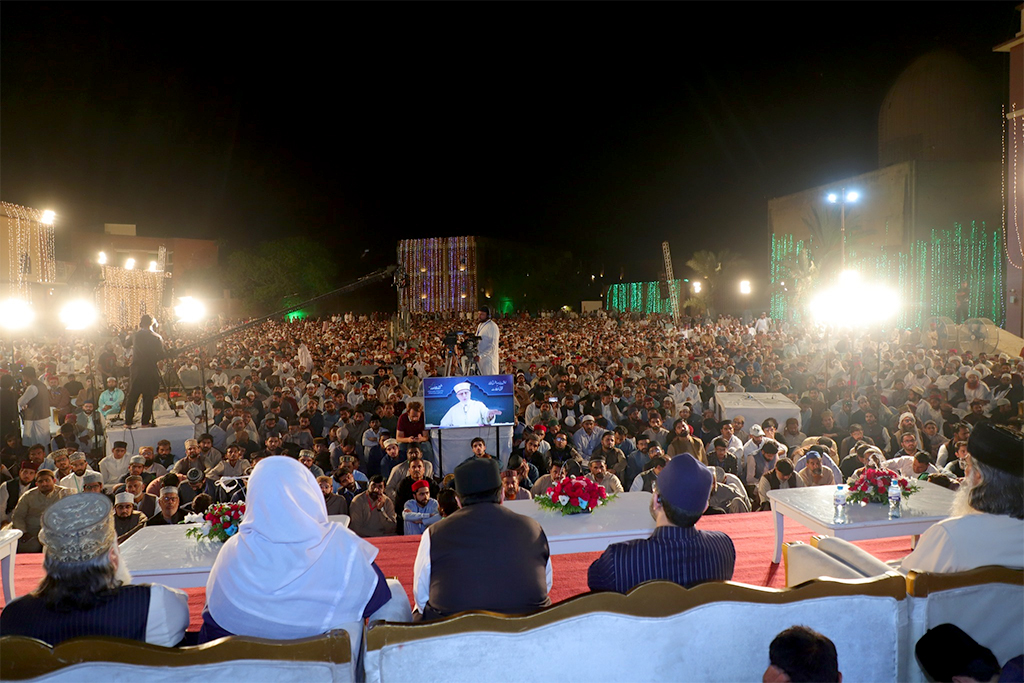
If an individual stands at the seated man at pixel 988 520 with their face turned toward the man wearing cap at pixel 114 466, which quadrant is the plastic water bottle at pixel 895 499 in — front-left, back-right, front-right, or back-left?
front-right

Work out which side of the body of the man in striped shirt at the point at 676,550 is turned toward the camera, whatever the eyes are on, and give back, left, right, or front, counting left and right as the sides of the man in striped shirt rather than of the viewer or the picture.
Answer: back

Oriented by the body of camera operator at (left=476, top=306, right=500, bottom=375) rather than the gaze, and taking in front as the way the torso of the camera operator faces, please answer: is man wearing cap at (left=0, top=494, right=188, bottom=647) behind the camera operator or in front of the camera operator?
in front

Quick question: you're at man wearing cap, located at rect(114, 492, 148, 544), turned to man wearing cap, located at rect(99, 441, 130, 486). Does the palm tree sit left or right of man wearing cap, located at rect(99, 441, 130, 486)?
right

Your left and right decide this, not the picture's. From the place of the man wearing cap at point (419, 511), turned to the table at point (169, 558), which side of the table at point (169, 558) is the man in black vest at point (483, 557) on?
left

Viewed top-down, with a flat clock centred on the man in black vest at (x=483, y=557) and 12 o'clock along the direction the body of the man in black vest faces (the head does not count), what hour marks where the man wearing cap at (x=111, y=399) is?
The man wearing cap is roughly at 11 o'clock from the man in black vest.

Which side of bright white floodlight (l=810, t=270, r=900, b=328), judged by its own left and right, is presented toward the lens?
front

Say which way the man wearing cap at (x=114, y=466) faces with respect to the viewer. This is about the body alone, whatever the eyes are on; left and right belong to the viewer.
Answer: facing the viewer and to the right of the viewer

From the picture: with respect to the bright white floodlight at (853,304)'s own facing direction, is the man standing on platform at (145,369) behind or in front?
in front

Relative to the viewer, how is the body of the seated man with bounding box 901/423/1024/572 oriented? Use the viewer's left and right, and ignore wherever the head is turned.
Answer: facing away from the viewer and to the left of the viewer

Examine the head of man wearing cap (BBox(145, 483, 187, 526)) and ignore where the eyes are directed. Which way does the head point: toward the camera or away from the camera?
toward the camera

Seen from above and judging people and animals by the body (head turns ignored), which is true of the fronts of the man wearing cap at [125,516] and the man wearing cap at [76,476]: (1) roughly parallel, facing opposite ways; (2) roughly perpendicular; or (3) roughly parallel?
roughly parallel

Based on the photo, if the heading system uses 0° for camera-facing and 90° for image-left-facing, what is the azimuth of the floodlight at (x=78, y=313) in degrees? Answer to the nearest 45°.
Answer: approximately 0°

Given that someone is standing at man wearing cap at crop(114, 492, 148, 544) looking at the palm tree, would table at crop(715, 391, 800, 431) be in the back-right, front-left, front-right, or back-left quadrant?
front-right

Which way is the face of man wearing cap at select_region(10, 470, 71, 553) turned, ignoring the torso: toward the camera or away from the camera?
toward the camera

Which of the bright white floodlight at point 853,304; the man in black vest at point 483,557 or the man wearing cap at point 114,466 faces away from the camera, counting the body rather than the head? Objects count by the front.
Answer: the man in black vest

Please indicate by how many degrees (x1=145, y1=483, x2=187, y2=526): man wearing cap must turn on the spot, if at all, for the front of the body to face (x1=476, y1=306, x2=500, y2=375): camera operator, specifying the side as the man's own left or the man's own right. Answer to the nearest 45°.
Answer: approximately 135° to the man's own left

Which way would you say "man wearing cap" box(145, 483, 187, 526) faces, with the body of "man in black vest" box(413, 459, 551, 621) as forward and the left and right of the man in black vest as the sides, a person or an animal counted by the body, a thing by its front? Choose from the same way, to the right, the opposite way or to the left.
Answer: the opposite way

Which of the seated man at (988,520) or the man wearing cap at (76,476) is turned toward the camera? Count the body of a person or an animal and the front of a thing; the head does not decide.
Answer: the man wearing cap
